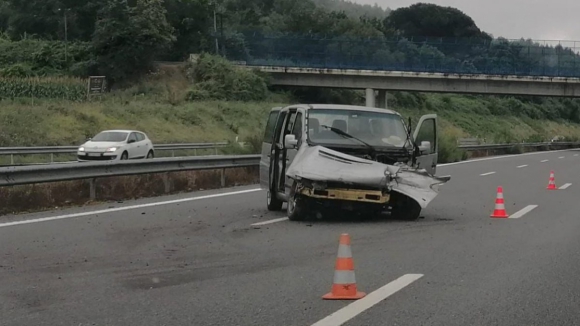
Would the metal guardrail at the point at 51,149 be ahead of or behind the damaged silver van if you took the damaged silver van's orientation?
behind

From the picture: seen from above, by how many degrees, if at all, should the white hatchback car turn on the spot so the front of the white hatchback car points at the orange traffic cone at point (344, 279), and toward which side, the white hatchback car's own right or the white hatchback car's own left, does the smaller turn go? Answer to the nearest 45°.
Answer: approximately 45° to the white hatchback car's own left

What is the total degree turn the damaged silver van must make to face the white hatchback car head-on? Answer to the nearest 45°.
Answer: approximately 135° to its right

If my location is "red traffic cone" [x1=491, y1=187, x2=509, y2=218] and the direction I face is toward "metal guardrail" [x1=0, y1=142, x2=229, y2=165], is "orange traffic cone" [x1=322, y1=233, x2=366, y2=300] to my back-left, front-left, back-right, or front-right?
back-left

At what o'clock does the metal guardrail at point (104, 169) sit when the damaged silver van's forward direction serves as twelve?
The metal guardrail is roughly at 4 o'clock from the damaged silver van.

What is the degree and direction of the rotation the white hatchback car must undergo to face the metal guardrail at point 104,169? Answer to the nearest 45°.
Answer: approximately 45° to its left

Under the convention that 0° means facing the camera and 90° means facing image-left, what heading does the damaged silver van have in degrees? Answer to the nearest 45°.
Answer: approximately 0°

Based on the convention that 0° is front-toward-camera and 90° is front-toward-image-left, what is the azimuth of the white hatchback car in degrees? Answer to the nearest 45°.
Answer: approximately 45°

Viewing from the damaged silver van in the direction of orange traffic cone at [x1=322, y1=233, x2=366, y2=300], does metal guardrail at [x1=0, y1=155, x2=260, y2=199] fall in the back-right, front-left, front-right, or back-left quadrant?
back-right

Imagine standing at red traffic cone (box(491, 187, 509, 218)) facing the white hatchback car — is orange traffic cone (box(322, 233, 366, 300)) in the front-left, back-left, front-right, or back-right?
back-left
